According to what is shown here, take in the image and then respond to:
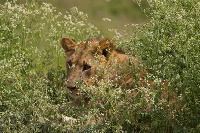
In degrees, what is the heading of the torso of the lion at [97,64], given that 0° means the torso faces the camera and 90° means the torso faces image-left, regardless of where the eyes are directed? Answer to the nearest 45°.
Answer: approximately 45°
